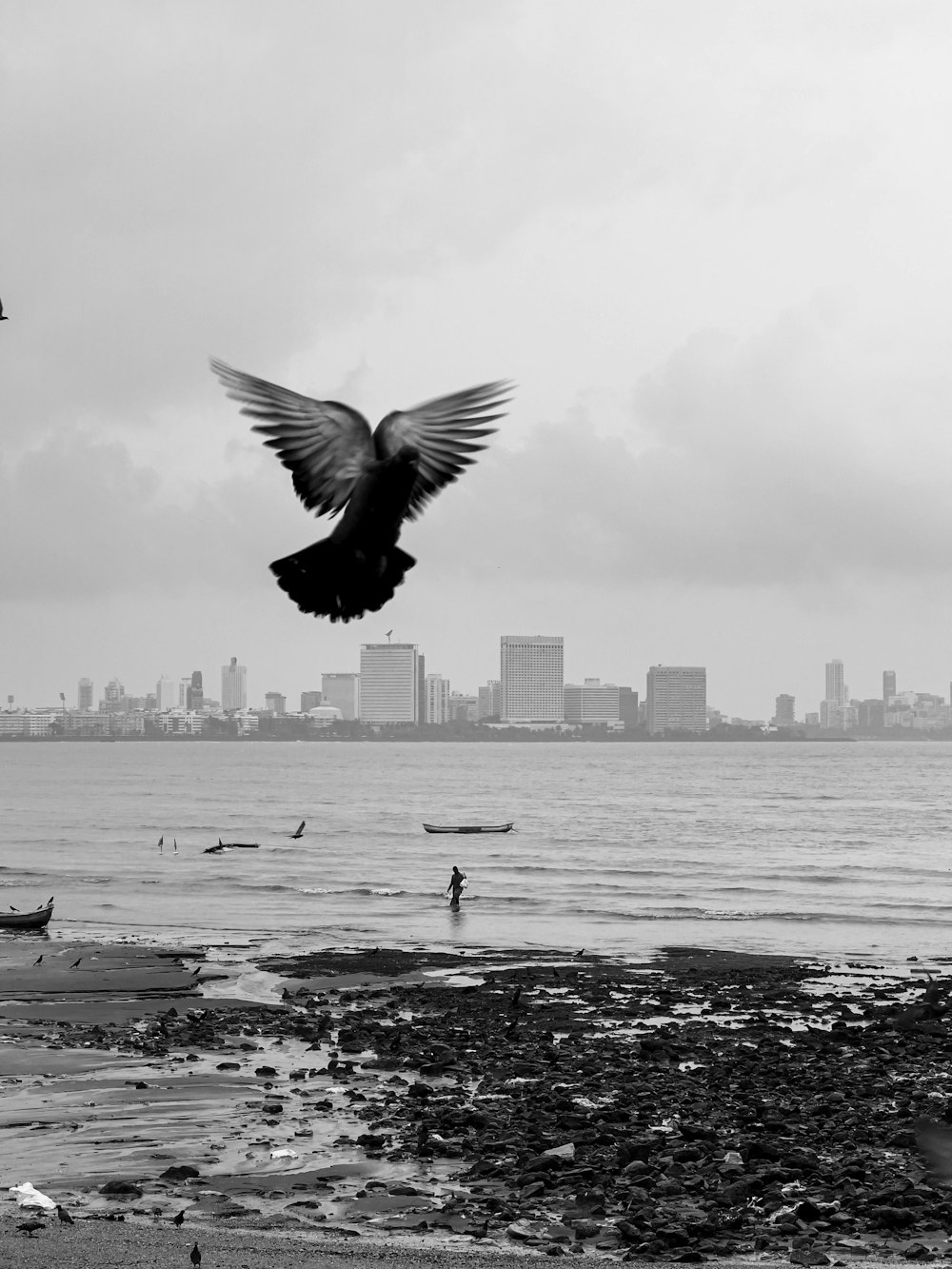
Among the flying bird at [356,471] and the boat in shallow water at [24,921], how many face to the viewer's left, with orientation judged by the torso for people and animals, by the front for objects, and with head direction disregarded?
0

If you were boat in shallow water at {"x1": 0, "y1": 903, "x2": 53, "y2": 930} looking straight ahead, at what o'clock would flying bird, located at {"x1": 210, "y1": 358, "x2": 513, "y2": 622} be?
The flying bird is roughly at 3 o'clock from the boat in shallow water.

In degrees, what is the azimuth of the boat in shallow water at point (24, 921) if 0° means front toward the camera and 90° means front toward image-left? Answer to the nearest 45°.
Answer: approximately 270°
